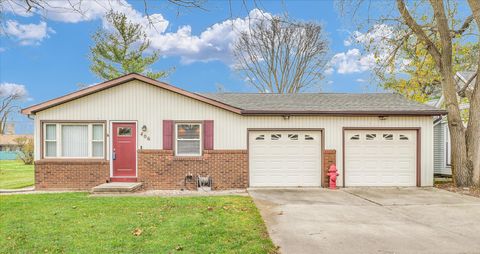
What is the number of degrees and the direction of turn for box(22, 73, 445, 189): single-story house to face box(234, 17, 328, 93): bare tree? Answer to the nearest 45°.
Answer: approximately 180°

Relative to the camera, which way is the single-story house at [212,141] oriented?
toward the camera

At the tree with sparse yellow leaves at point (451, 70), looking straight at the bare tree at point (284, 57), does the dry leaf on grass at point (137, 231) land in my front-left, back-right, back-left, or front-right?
back-left

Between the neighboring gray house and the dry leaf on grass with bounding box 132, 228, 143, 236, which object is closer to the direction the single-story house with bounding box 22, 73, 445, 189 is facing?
the dry leaf on grass

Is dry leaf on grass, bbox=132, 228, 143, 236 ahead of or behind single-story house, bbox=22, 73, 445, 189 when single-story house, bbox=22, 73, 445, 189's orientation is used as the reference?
ahead

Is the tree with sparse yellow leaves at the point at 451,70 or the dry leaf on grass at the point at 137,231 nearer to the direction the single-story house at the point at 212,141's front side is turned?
the dry leaf on grass

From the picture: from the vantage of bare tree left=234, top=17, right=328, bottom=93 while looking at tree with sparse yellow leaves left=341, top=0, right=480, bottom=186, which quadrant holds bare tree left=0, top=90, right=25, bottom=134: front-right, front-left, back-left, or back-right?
back-right

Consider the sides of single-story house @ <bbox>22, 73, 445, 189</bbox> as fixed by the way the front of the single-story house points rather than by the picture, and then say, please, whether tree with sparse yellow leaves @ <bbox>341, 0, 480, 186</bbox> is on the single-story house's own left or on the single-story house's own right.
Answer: on the single-story house's own left
